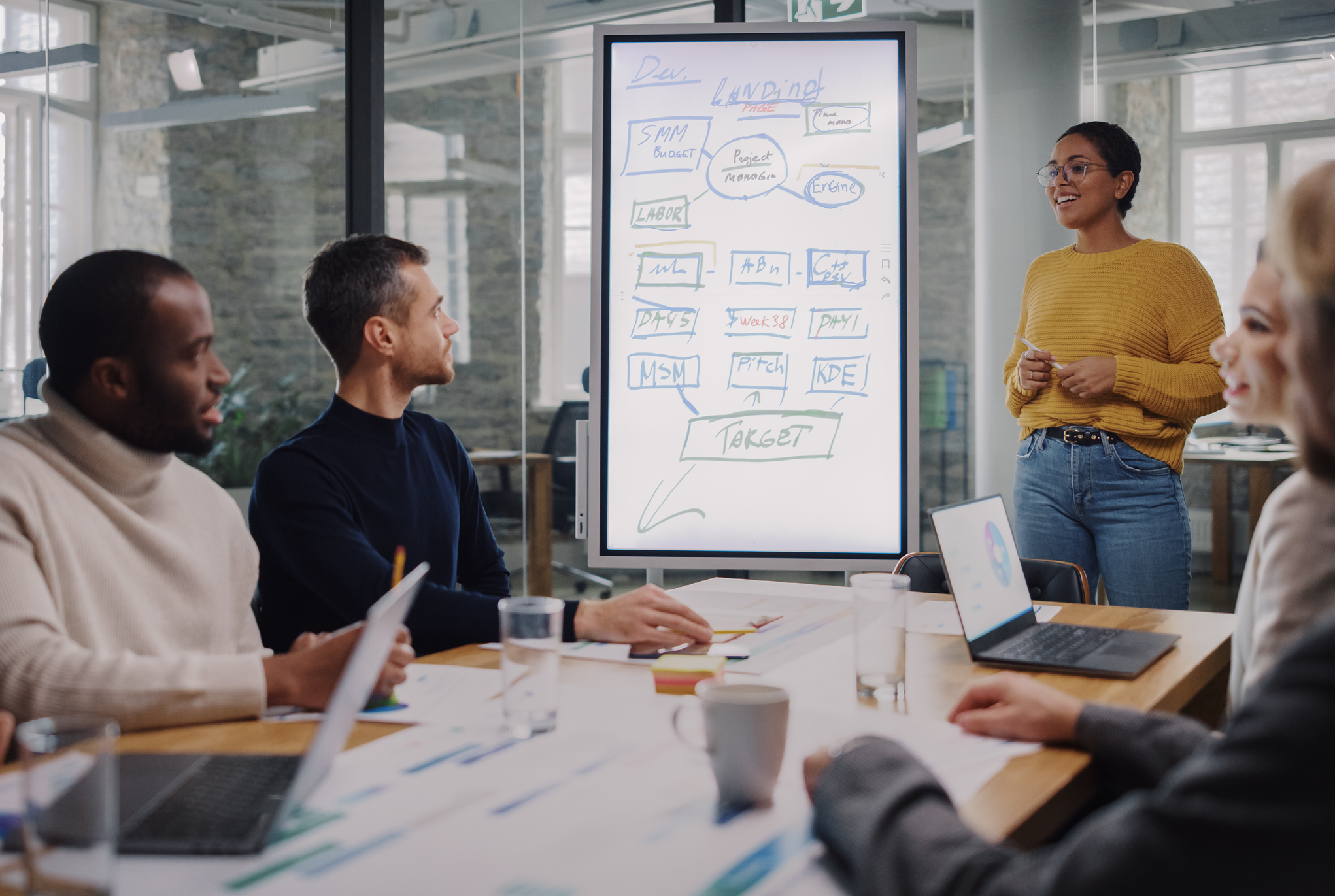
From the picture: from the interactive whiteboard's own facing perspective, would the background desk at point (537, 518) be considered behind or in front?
behind

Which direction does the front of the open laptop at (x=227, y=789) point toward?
to the viewer's left

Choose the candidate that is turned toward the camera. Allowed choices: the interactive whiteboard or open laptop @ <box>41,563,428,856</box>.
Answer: the interactive whiteboard

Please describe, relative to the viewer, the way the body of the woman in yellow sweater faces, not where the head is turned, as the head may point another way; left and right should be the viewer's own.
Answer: facing the viewer and to the left of the viewer

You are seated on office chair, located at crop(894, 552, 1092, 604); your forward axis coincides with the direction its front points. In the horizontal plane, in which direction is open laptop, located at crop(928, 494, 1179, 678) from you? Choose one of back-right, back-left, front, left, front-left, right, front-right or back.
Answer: front

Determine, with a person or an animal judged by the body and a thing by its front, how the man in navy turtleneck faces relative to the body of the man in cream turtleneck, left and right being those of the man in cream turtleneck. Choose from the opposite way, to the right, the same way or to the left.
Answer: the same way

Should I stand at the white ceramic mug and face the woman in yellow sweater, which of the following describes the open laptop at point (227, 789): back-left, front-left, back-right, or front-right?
back-left

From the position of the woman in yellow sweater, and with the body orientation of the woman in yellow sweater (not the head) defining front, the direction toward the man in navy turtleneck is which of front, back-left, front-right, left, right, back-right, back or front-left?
front

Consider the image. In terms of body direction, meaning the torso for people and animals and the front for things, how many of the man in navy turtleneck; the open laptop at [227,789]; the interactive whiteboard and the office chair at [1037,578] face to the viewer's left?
1

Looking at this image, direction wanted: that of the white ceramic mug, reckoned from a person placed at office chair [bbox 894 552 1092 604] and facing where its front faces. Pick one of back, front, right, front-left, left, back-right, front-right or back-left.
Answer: front

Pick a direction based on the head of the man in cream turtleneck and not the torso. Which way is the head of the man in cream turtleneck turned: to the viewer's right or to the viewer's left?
to the viewer's right

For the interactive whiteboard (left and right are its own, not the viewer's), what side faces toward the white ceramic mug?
front

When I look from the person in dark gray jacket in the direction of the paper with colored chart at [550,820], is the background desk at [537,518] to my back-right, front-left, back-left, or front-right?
front-right

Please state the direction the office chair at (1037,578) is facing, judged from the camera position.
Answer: facing the viewer
